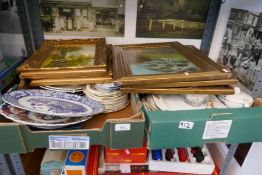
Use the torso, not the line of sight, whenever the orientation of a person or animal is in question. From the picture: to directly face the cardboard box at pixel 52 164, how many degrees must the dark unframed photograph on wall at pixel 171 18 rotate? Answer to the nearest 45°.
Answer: approximately 45° to its right

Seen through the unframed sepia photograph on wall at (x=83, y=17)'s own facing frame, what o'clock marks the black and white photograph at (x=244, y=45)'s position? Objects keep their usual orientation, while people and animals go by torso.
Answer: The black and white photograph is roughly at 10 o'clock from the unframed sepia photograph on wall.

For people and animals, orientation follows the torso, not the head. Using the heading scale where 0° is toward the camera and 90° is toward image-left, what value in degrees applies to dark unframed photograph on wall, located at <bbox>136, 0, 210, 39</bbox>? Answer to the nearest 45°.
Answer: approximately 0°

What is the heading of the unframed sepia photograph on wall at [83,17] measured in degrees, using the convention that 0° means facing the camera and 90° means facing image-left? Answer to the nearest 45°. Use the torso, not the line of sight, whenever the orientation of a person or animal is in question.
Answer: approximately 0°

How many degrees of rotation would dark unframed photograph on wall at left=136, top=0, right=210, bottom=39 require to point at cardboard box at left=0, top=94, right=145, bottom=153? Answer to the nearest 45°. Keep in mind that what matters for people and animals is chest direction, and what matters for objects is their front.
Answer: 0° — it already faces it

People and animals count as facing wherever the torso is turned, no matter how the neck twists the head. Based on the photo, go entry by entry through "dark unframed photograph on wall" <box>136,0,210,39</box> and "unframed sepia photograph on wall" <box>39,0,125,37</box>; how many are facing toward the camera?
2

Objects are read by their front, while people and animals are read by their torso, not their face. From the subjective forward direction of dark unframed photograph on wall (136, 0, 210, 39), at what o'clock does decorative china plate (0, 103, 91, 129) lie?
The decorative china plate is roughly at 1 o'clock from the dark unframed photograph on wall.
